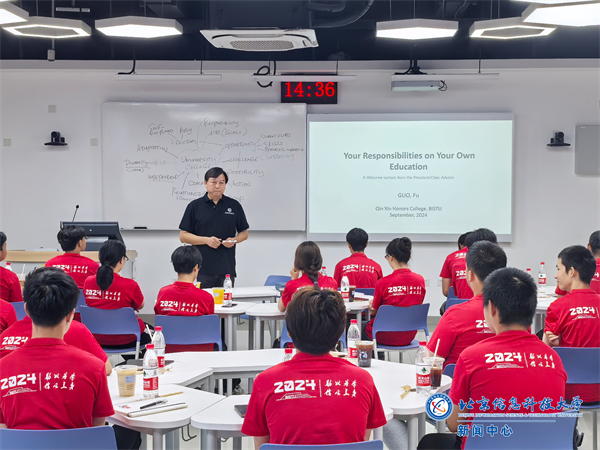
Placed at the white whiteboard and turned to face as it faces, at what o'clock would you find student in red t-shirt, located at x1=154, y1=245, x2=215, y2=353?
The student in red t-shirt is roughly at 12 o'clock from the white whiteboard.

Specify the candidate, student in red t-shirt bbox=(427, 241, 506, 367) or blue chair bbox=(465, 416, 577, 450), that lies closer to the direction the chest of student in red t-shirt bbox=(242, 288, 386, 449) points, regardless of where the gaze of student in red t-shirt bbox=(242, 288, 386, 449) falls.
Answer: the student in red t-shirt

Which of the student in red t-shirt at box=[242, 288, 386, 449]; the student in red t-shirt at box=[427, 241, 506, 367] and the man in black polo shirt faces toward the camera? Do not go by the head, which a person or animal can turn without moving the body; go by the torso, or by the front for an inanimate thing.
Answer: the man in black polo shirt

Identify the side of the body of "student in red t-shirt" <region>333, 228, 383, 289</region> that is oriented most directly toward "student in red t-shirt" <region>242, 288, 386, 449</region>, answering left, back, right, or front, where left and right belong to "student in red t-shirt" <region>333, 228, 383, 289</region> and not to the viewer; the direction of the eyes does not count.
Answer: back

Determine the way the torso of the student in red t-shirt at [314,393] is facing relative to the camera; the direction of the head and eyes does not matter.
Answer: away from the camera

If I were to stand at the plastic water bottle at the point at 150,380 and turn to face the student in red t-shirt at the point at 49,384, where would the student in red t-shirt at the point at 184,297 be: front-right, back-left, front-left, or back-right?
back-right

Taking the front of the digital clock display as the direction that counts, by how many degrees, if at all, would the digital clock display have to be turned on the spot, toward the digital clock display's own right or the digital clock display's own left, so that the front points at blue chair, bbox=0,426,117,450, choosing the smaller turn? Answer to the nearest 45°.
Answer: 0° — it already faces it

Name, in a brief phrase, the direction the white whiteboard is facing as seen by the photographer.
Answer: facing the viewer

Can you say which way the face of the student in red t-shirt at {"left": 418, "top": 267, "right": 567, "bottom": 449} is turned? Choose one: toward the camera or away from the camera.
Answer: away from the camera

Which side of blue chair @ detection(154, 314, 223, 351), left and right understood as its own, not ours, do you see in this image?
back

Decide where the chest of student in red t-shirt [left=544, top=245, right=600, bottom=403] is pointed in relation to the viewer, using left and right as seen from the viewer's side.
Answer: facing away from the viewer and to the left of the viewer

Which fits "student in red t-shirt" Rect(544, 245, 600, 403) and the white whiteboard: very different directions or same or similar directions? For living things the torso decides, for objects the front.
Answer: very different directions

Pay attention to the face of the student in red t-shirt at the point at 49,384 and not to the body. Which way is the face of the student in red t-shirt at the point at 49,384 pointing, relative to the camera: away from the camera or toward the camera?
away from the camera

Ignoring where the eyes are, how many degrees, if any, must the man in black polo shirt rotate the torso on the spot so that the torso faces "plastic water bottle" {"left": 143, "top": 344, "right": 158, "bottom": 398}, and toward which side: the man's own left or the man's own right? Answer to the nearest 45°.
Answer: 0° — they already face it

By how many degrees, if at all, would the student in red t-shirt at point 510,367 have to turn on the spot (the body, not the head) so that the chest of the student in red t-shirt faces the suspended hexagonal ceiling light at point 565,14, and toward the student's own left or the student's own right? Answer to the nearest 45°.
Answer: approximately 45° to the student's own right

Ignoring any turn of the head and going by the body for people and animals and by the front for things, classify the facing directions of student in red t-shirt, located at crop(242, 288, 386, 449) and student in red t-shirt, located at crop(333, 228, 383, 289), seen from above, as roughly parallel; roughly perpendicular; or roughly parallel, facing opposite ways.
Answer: roughly parallel

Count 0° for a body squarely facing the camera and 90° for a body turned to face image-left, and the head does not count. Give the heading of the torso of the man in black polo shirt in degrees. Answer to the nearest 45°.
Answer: approximately 0°

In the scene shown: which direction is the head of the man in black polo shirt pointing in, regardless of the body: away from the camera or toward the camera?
toward the camera

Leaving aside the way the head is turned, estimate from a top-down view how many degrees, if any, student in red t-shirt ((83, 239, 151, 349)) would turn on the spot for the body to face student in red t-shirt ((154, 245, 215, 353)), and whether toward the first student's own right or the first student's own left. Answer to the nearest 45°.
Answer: approximately 90° to the first student's own right

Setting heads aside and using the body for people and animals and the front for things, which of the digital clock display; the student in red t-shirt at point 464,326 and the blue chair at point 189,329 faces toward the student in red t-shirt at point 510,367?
the digital clock display
